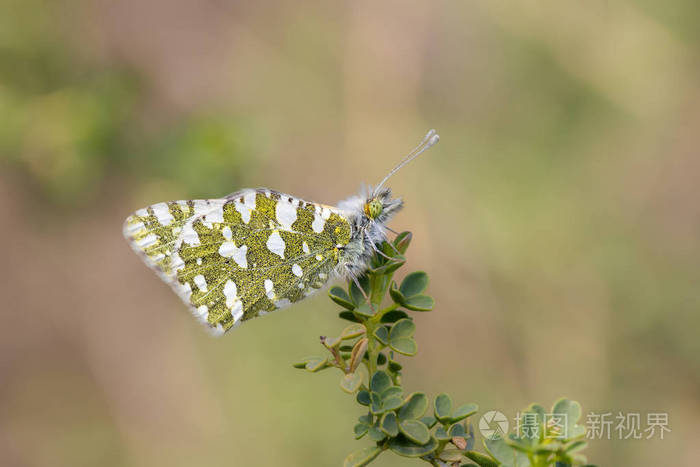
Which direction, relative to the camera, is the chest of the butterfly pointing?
to the viewer's right
